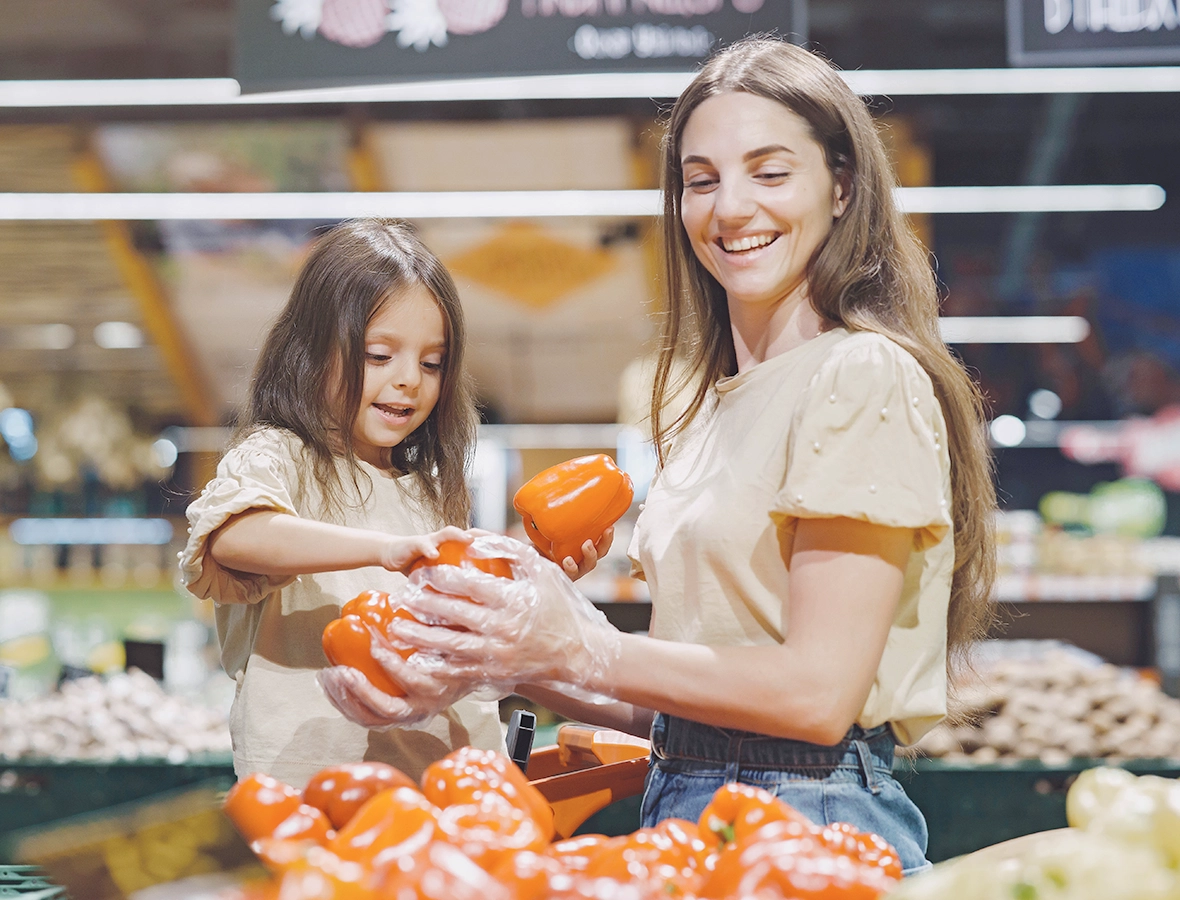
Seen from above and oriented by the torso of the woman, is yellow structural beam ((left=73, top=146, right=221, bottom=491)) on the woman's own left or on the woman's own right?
on the woman's own right

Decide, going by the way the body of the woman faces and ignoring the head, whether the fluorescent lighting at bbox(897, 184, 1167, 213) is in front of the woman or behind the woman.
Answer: behind

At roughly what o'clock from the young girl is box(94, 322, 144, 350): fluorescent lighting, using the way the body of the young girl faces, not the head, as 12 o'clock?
The fluorescent lighting is roughly at 7 o'clock from the young girl.

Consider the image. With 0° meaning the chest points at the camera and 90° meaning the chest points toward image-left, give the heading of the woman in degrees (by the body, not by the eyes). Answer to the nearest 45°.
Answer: approximately 45°

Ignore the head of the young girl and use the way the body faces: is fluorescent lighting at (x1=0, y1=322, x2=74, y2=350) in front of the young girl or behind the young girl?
behind

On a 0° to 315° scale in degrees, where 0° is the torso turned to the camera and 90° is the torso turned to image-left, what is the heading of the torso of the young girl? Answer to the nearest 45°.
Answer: approximately 315°

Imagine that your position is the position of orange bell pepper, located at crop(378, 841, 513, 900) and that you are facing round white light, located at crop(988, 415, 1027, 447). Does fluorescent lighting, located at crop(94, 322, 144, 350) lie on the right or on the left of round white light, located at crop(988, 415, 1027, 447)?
left

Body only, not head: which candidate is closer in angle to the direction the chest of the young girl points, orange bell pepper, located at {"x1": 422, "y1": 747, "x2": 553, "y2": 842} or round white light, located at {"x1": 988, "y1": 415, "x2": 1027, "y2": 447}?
the orange bell pepper

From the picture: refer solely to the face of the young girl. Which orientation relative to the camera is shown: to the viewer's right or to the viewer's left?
to the viewer's right

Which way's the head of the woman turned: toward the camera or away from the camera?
toward the camera

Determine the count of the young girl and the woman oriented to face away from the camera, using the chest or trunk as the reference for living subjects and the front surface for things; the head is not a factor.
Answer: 0

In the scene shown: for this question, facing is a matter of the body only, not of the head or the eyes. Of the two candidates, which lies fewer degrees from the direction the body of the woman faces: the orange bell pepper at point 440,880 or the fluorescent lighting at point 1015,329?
the orange bell pepper

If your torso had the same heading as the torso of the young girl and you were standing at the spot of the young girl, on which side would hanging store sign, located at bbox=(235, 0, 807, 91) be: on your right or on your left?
on your left

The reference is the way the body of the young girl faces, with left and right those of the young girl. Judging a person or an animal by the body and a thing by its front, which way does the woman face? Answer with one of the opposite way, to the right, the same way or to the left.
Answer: to the right
